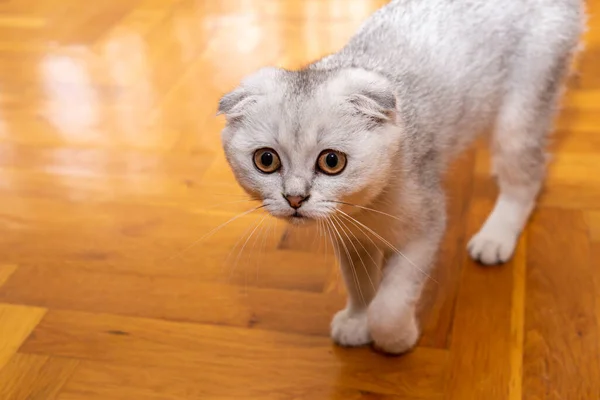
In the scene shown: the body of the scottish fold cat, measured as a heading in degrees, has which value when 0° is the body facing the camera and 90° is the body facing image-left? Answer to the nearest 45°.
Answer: approximately 45°
